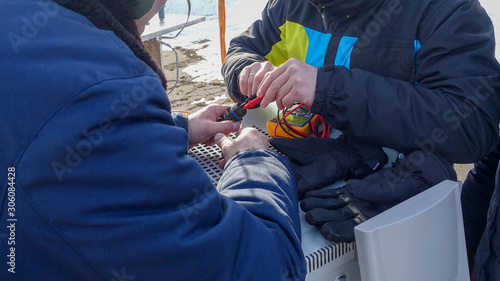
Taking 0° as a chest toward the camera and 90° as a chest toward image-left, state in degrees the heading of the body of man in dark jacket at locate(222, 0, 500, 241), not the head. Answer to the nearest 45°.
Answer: approximately 45°
